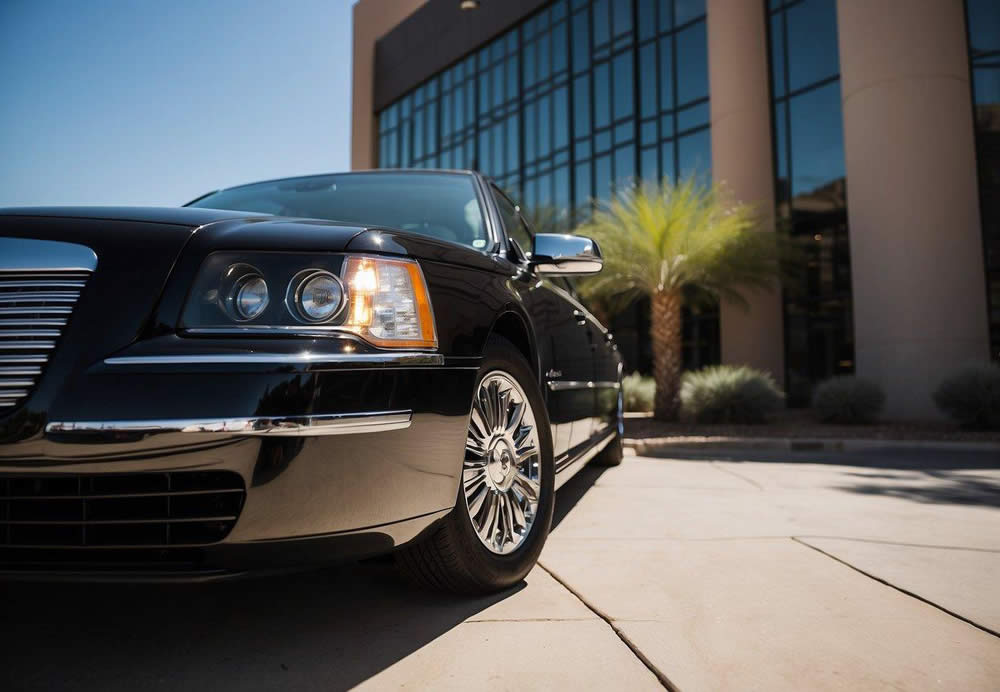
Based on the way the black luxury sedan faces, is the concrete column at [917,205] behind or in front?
behind

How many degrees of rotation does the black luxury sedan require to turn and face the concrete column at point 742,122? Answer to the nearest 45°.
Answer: approximately 180°

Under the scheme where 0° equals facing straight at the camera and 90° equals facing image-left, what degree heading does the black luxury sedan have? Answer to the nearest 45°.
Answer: approximately 45°

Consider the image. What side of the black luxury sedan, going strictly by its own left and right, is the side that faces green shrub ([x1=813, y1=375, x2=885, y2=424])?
back

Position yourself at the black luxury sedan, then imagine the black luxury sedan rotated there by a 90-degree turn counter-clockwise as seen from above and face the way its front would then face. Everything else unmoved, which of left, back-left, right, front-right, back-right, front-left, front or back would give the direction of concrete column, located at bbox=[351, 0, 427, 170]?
back-left

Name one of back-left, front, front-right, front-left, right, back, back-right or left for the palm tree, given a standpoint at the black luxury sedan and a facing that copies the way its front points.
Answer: back

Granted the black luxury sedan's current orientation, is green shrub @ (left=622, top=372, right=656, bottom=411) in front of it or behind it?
behind
